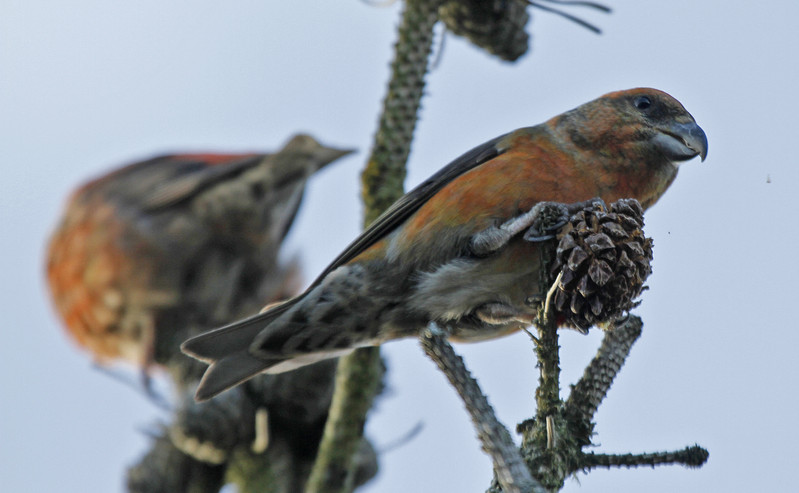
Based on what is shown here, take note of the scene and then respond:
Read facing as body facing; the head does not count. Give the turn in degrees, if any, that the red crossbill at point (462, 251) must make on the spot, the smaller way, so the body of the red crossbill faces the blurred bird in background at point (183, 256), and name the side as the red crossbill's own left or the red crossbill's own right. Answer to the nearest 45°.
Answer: approximately 135° to the red crossbill's own left

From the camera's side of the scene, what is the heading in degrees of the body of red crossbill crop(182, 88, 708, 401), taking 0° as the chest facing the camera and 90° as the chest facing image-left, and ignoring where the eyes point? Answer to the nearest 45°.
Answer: approximately 270°
